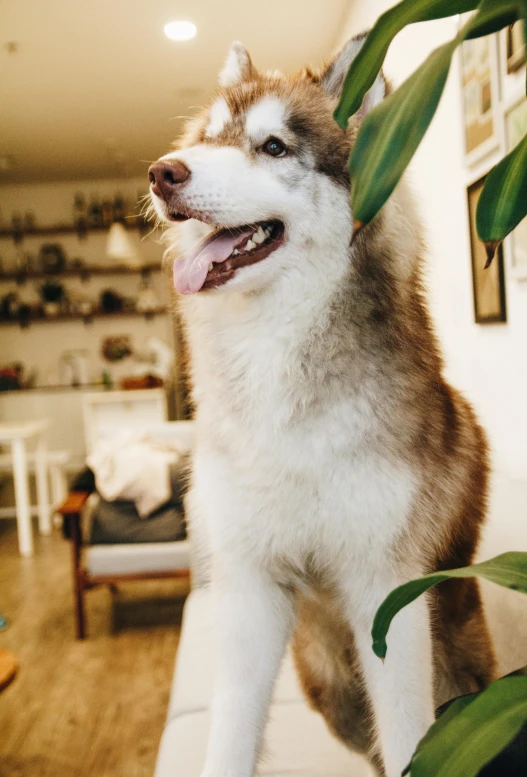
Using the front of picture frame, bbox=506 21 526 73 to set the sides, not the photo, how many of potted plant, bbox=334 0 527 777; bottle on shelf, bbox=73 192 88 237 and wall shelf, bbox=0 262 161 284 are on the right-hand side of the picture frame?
2

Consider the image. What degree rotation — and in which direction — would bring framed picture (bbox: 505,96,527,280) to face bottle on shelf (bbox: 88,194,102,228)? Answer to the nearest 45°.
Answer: approximately 90° to its right

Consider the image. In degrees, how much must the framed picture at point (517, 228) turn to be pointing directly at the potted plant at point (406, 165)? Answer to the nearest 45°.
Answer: approximately 45° to its left

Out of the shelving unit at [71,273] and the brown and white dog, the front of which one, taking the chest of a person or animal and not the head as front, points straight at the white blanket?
the shelving unit

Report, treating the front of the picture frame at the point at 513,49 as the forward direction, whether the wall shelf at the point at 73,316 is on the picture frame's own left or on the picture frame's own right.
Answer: on the picture frame's own right

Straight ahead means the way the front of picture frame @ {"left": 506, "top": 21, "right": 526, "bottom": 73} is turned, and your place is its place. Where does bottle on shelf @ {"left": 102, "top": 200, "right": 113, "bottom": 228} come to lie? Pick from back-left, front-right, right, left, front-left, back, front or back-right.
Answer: right
